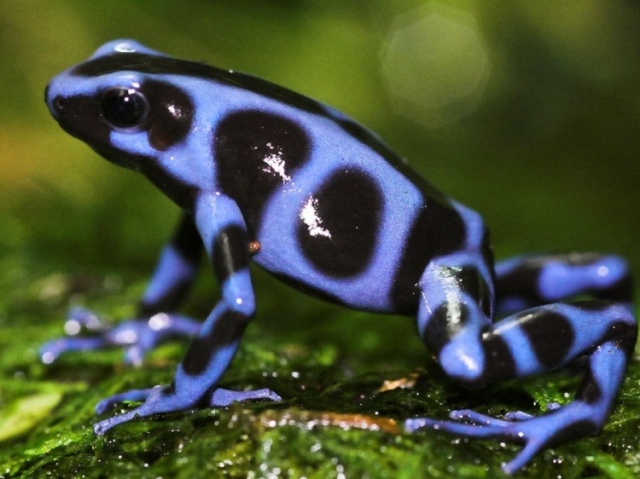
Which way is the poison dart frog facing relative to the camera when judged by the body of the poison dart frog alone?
to the viewer's left
